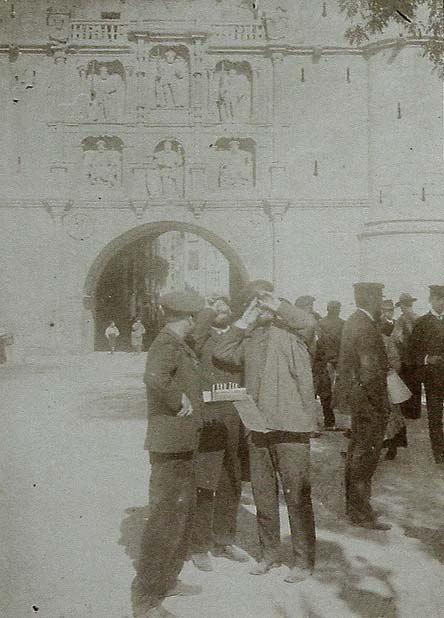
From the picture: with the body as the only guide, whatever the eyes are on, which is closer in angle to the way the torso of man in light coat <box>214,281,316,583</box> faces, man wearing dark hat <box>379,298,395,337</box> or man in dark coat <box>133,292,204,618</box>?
the man in dark coat

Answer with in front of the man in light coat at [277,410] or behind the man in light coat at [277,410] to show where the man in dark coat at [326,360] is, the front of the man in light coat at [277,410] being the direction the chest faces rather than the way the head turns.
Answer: behind

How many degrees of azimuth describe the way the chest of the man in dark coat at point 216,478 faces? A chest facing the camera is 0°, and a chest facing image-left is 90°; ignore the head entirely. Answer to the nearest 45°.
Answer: approximately 315°

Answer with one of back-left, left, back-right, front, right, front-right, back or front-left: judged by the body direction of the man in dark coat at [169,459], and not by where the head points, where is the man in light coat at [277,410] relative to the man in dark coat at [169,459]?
front-left

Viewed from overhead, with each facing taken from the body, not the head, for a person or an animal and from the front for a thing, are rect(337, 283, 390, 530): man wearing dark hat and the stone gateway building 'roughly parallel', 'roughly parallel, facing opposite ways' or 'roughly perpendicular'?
roughly perpendicular

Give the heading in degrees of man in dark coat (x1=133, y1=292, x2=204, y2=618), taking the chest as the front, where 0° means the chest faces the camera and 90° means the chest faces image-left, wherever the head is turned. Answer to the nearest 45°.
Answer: approximately 270°
